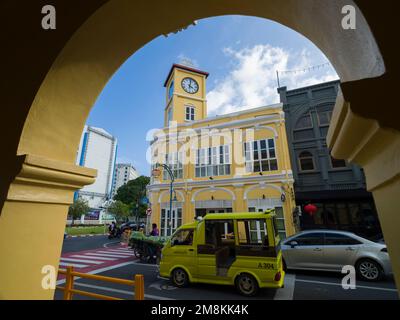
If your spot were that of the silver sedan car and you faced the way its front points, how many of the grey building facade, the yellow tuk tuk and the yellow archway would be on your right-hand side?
1
